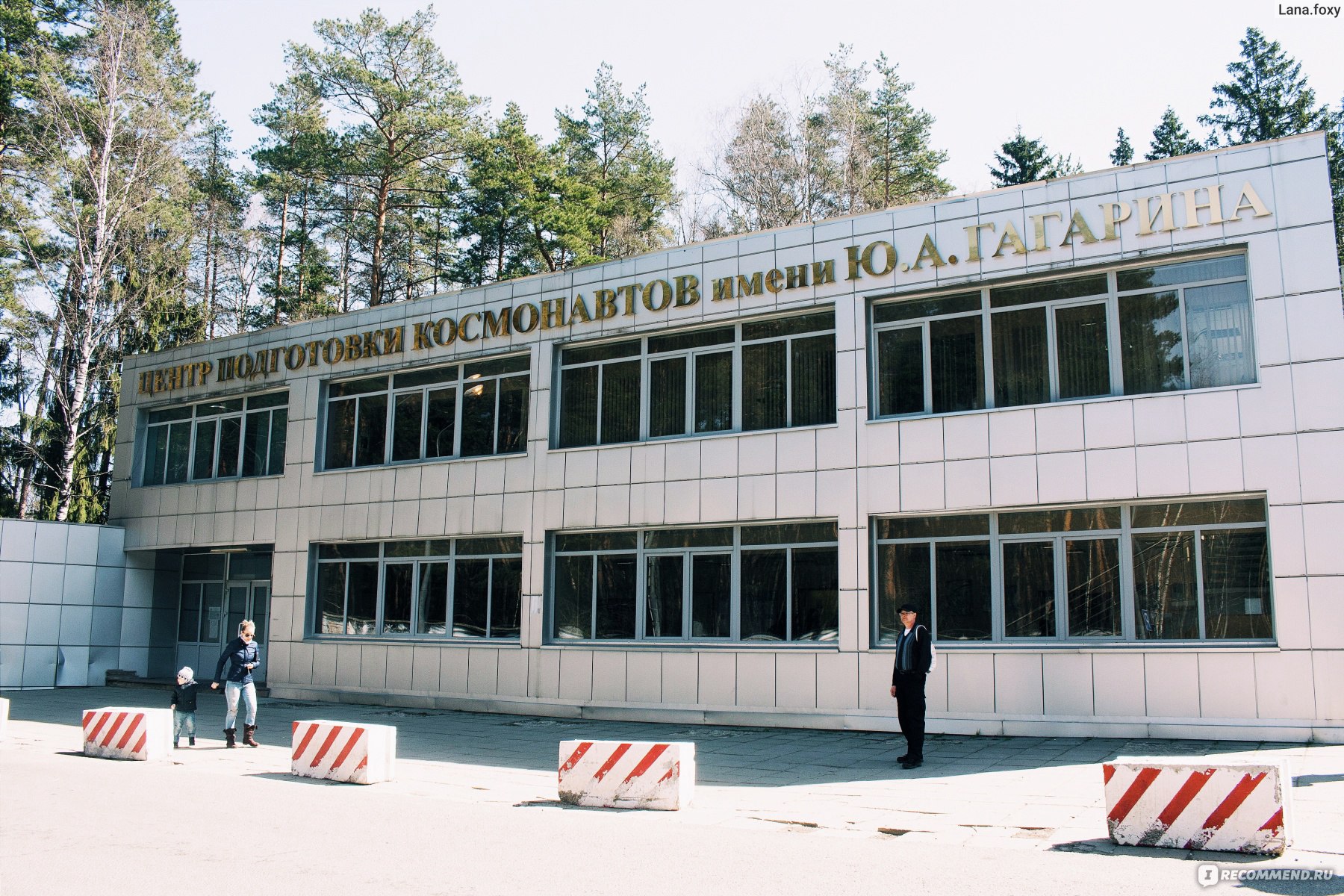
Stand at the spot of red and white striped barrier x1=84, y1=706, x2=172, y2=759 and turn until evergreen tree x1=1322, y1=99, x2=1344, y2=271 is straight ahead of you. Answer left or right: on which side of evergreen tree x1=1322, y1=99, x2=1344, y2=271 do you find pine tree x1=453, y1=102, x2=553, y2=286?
left

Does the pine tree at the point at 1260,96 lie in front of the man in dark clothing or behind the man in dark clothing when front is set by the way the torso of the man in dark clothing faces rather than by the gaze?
behind

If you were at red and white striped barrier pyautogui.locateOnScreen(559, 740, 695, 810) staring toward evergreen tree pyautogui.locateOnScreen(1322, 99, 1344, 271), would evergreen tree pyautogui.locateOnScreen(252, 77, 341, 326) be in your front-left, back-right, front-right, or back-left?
front-left

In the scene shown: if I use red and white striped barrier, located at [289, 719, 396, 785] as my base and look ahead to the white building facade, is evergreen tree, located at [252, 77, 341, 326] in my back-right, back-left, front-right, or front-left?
front-left

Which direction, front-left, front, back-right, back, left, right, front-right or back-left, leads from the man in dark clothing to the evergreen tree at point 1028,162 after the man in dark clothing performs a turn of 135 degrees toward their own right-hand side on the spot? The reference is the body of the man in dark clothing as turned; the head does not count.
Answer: front

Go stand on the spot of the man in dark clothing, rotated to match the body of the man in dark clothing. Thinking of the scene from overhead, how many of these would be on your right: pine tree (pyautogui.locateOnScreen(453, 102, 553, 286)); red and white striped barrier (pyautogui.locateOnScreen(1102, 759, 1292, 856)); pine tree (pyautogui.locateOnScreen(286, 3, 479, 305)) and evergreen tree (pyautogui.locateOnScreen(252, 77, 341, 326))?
3

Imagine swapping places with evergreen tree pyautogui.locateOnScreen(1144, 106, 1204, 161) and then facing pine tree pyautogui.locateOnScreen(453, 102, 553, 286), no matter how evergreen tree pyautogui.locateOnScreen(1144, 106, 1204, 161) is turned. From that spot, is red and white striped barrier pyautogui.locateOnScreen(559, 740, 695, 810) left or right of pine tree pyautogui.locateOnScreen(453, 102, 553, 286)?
left

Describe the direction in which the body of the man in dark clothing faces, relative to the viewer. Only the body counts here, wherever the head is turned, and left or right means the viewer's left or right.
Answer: facing the viewer and to the left of the viewer

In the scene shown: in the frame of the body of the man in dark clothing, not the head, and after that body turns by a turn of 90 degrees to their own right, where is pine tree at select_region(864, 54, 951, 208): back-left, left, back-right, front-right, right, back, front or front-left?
front-right

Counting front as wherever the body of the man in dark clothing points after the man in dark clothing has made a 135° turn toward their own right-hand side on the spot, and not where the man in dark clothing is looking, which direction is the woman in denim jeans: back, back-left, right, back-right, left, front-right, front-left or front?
left

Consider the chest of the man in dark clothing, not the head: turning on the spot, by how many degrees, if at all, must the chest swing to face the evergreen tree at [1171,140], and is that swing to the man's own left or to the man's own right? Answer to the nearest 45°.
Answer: approximately 135° to the man's own right

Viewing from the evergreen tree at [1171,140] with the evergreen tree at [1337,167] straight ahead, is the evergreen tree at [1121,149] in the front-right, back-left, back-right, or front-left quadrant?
back-left

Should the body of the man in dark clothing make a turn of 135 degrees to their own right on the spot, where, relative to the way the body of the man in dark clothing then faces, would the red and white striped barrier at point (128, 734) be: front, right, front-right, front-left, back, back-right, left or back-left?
left

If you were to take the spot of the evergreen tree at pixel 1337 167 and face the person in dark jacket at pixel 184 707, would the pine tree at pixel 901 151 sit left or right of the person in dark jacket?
right

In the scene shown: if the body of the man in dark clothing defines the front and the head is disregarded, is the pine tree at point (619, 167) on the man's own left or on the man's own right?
on the man's own right

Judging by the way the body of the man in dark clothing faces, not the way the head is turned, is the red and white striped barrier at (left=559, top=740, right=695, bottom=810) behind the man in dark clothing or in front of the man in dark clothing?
in front
